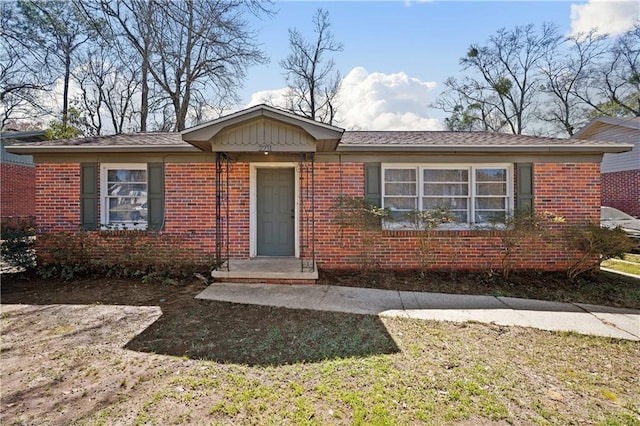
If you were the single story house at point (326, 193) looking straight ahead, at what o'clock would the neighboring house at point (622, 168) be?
The neighboring house is roughly at 8 o'clock from the single story house.

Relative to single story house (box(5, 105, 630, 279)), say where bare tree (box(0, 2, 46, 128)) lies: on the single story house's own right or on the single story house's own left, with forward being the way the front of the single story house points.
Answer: on the single story house's own right

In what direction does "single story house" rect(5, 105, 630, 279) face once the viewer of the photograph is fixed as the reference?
facing the viewer

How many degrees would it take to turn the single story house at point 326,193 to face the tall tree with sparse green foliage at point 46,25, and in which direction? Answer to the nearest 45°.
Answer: approximately 90° to its right

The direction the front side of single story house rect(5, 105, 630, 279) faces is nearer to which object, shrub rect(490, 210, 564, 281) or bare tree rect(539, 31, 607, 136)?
the shrub

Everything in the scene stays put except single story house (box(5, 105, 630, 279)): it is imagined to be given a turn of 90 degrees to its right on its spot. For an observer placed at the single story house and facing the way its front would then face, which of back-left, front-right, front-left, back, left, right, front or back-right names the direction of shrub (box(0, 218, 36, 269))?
front

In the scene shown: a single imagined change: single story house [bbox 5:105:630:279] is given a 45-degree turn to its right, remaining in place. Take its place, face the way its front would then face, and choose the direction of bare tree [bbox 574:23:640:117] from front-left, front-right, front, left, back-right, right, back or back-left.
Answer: back

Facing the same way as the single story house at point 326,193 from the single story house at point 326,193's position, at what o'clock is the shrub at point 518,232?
The shrub is roughly at 9 o'clock from the single story house.

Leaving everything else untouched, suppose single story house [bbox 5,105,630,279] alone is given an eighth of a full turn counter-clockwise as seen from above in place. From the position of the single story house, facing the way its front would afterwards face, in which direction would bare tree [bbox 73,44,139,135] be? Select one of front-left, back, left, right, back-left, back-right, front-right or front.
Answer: back

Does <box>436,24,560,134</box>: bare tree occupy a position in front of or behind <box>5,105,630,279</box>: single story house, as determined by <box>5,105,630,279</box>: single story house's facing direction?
behind

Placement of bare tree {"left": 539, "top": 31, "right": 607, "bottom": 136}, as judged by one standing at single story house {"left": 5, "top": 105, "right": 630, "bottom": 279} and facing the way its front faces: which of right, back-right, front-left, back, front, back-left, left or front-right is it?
back-left

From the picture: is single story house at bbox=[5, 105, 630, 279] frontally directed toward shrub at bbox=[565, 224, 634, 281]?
no

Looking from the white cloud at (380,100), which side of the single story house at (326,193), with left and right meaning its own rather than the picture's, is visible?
back

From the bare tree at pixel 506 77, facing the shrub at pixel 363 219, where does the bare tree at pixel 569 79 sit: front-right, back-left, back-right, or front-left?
back-left

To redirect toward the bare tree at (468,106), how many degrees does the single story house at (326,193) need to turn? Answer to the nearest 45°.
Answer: approximately 135° to its left
